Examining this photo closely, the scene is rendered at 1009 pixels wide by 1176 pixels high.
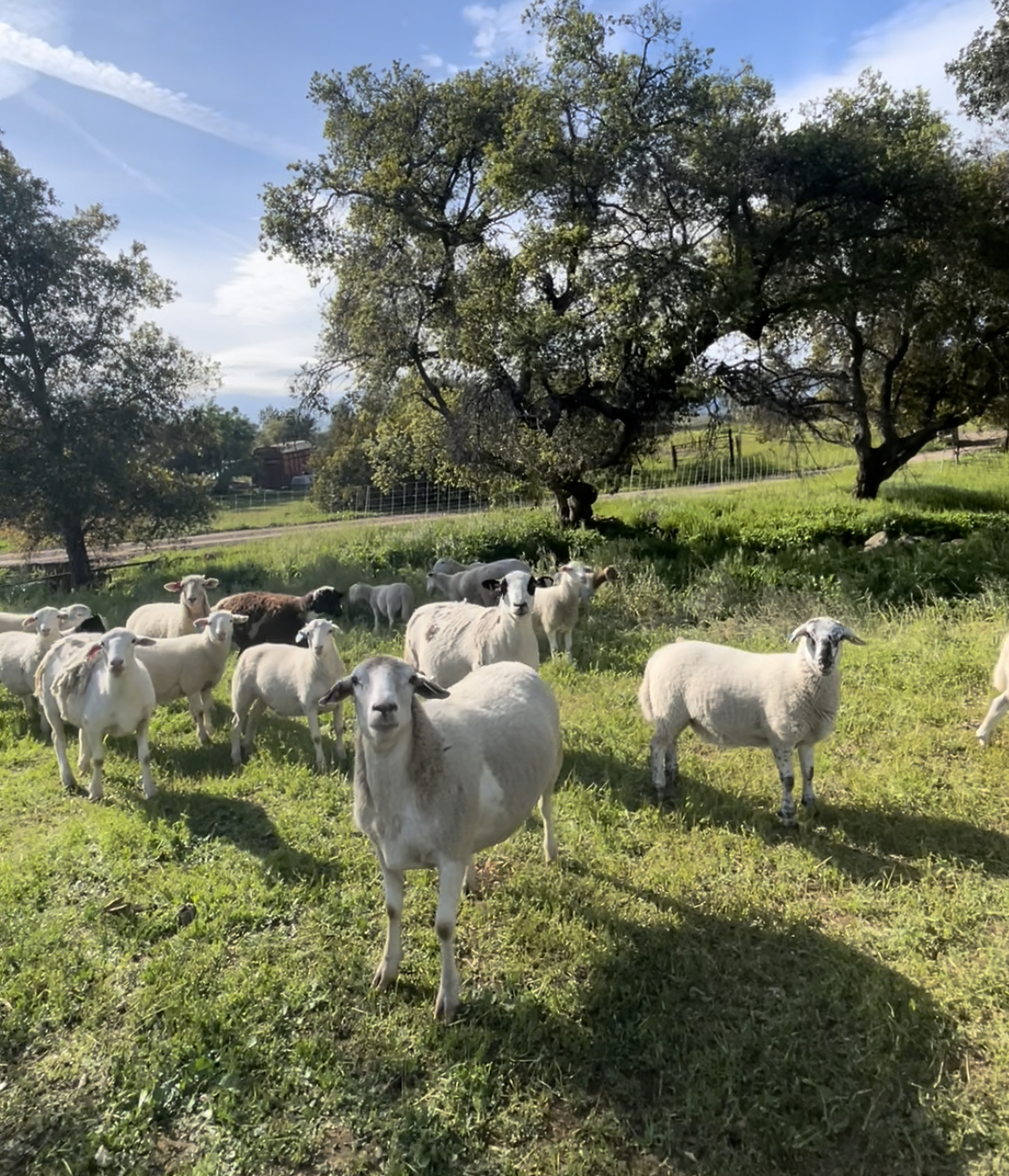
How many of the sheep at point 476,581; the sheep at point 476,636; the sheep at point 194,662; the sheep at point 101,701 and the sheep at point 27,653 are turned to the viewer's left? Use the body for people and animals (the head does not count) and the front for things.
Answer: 1

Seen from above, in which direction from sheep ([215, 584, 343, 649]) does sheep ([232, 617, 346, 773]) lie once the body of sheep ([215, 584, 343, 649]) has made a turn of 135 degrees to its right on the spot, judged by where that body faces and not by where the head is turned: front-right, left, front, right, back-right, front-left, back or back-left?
front-left

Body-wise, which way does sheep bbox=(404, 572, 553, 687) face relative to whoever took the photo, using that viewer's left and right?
facing the viewer and to the right of the viewer

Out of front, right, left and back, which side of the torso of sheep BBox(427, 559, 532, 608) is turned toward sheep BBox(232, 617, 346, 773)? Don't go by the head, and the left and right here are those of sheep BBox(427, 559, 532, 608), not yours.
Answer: left

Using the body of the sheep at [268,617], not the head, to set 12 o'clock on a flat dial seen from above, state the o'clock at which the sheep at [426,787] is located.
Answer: the sheep at [426,787] is roughly at 3 o'clock from the sheep at [268,617].

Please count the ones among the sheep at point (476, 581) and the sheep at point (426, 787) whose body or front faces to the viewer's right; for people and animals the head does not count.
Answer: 0

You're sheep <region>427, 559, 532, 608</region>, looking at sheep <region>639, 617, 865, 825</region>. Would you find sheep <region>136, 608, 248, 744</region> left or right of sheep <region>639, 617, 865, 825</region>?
right

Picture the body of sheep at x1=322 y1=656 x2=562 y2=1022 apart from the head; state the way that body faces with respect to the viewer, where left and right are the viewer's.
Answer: facing the viewer and to the left of the viewer

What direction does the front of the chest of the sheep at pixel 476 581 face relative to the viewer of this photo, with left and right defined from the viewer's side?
facing to the left of the viewer

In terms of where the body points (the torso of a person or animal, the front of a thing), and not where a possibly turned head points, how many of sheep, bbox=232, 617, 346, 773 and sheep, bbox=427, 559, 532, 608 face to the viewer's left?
1

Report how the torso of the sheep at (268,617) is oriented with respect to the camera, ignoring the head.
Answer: to the viewer's right

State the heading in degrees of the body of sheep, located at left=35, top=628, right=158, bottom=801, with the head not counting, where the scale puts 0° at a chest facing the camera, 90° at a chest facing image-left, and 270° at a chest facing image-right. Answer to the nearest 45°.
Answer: approximately 315°

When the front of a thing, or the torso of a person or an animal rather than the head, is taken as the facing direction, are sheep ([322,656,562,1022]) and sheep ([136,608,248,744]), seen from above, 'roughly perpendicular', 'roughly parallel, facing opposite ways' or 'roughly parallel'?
roughly perpendicular

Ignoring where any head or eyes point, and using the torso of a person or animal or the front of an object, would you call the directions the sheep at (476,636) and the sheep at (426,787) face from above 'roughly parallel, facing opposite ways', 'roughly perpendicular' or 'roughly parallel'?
roughly perpendicular
